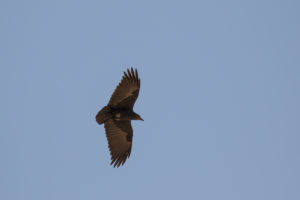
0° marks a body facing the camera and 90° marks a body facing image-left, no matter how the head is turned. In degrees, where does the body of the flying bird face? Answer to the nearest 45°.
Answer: approximately 270°
